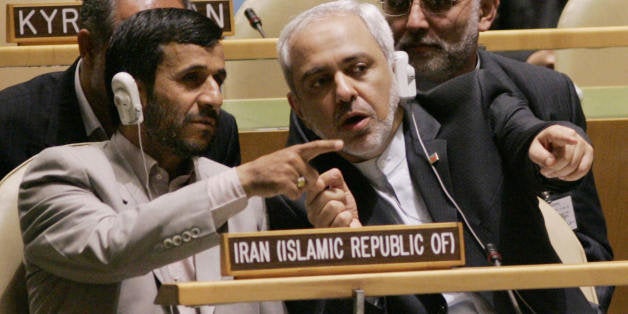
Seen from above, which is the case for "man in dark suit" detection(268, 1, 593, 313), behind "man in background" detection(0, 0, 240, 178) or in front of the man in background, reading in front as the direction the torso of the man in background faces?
in front

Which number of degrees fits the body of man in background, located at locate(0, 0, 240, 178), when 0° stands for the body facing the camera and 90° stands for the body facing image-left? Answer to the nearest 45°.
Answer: approximately 315°

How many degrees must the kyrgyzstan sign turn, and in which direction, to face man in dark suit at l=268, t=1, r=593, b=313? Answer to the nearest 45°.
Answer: approximately 45° to its left

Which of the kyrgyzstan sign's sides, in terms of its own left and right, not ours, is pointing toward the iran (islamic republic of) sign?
front

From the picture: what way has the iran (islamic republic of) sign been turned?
toward the camera

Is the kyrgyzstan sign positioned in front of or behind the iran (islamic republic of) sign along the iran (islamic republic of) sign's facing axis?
behind

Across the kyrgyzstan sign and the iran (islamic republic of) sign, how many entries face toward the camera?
2

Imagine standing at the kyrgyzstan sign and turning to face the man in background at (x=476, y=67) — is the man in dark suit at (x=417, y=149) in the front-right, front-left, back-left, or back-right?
front-right

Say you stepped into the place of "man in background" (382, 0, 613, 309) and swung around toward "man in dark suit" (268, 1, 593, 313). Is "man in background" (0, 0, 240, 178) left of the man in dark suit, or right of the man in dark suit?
right
